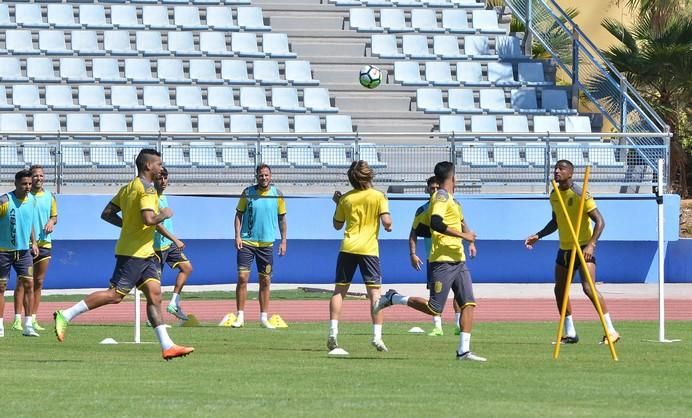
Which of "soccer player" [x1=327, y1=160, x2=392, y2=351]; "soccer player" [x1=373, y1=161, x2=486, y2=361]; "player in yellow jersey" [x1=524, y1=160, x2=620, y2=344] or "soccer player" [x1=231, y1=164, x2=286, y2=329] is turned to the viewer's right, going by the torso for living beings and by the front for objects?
"soccer player" [x1=373, y1=161, x2=486, y2=361]

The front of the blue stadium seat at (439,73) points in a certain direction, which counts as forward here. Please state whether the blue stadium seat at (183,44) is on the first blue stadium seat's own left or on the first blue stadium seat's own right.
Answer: on the first blue stadium seat's own right

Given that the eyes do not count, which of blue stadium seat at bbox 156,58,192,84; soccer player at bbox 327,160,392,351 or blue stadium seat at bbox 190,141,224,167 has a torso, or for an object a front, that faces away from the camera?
the soccer player

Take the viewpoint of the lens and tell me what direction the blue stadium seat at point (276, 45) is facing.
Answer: facing the viewer and to the right of the viewer

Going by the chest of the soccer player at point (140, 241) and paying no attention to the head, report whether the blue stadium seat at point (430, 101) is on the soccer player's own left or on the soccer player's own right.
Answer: on the soccer player's own left

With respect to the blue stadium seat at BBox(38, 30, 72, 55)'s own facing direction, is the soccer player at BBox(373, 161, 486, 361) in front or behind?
in front

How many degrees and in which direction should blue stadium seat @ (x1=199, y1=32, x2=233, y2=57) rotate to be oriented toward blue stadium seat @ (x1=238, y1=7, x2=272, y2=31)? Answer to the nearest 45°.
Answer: approximately 90° to its left

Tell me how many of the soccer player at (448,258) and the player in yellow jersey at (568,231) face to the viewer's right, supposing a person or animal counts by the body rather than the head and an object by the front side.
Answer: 1

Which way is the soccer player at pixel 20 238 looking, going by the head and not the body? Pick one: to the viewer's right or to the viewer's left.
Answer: to the viewer's right

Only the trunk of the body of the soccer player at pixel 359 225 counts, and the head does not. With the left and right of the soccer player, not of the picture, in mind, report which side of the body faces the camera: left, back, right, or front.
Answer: back

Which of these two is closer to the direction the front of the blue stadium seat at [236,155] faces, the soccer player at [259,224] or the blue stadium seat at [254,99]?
the soccer player

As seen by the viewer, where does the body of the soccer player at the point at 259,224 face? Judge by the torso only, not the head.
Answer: toward the camera

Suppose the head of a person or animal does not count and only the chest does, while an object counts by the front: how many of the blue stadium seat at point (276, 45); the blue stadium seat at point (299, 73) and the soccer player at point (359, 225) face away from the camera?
1

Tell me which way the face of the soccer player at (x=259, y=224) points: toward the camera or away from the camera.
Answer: toward the camera

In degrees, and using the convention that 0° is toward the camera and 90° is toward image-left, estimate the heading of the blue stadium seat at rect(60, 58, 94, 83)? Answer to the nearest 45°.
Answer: approximately 315°

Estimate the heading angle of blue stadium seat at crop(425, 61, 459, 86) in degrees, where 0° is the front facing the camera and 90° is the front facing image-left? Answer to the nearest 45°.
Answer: approximately 315°

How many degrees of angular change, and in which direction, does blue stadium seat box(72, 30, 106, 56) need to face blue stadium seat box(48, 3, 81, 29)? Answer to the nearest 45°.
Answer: approximately 180°
